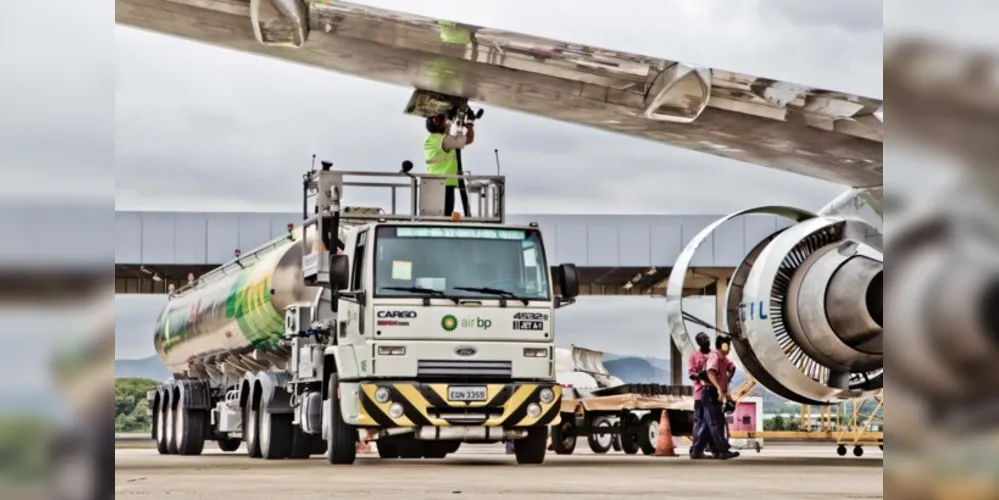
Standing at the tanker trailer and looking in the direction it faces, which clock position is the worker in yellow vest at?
The worker in yellow vest is roughly at 1 o'clock from the tanker trailer.

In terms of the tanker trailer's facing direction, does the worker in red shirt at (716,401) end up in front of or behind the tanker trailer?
in front
